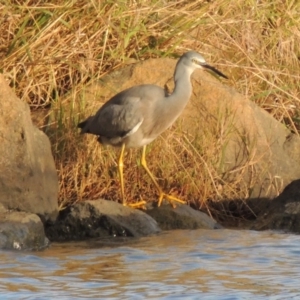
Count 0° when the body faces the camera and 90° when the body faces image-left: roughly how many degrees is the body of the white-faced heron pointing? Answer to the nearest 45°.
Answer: approximately 270°

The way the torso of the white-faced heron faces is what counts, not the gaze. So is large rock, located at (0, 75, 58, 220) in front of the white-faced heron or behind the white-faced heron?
behind

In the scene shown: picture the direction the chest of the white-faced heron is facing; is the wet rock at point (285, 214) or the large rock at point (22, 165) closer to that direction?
the wet rock

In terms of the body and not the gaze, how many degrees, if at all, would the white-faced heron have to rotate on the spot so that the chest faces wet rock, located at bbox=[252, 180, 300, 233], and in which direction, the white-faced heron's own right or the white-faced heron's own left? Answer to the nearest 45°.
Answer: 0° — it already faces it

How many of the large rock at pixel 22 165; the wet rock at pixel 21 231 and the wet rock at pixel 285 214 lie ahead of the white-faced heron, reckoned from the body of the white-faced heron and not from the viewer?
1

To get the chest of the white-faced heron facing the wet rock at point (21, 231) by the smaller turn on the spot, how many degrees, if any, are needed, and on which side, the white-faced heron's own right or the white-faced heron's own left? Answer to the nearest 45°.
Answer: approximately 135° to the white-faced heron's own right
